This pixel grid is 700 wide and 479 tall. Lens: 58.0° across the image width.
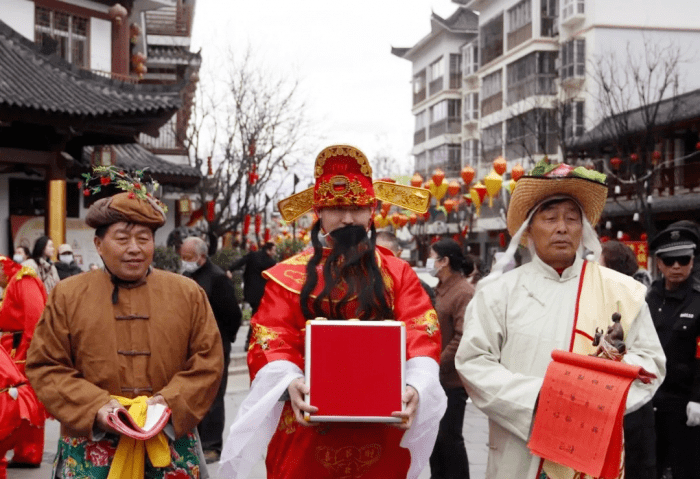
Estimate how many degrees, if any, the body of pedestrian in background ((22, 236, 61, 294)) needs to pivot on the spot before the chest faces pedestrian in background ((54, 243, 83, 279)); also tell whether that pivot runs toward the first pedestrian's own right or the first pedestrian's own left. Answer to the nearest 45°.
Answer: approximately 90° to the first pedestrian's own left

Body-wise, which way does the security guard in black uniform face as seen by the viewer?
toward the camera

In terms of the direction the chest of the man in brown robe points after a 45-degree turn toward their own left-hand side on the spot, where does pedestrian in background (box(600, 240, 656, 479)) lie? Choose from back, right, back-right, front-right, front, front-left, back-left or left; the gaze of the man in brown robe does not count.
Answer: front-left

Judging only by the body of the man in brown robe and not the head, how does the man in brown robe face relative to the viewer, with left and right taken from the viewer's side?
facing the viewer

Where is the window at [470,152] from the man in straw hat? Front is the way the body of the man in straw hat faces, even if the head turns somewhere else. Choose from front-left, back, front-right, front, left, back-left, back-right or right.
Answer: back

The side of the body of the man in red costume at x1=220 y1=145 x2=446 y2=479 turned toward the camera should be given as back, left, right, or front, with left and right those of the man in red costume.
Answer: front

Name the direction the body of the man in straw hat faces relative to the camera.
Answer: toward the camera

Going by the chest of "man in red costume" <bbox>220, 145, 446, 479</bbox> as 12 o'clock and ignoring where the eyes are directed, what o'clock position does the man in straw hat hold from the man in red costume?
The man in straw hat is roughly at 9 o'clock from the man in red costume.

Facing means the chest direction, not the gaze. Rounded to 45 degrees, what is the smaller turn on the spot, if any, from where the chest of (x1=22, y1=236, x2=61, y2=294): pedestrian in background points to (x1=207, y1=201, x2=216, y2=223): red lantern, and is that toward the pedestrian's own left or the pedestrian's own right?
approximately 90° to the pedestrian's own left

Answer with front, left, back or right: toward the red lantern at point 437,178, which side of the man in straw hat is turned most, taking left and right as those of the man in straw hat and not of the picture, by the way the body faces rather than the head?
back

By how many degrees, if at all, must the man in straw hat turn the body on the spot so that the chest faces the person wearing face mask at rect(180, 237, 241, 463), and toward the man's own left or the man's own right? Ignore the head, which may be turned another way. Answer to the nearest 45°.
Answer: approximately 135° to the man's own right
